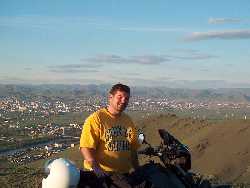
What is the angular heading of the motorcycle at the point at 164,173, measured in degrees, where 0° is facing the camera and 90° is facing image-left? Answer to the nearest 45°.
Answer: approximately 270°

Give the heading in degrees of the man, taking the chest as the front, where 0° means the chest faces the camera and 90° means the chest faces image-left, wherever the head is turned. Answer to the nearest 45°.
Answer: approximately 315°

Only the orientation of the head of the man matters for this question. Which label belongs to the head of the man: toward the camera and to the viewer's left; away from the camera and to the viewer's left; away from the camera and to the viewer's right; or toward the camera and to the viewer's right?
toward the camera and to the viewer's right

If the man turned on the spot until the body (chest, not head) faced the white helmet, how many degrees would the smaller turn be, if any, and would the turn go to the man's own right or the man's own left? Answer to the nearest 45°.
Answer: approximately 90° to the man's own right
